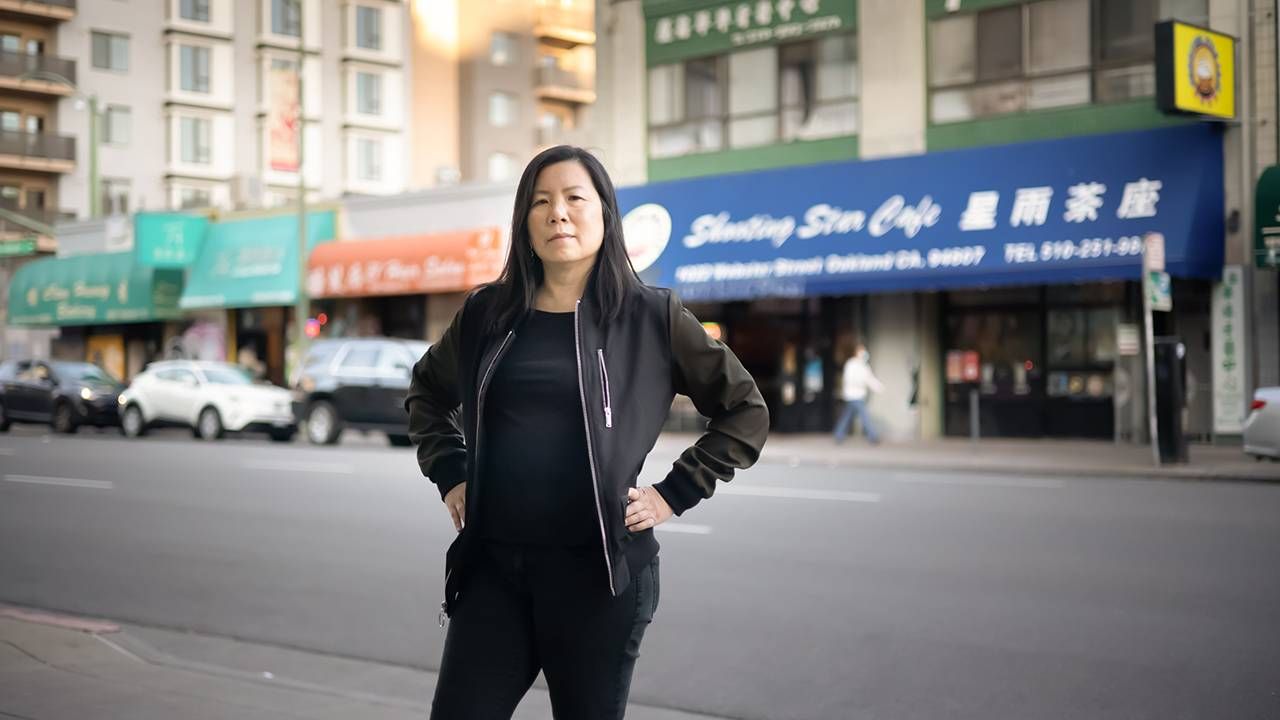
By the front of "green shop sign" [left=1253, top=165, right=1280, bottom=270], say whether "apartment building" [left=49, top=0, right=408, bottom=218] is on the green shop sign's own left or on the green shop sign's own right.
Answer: on the green shop sign's own right

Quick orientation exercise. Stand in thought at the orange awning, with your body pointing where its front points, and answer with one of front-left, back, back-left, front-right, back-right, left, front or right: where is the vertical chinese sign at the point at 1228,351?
left

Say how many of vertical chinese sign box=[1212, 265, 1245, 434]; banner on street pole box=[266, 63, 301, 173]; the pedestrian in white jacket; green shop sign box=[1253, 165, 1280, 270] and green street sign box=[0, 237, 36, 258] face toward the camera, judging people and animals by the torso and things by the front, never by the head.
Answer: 4

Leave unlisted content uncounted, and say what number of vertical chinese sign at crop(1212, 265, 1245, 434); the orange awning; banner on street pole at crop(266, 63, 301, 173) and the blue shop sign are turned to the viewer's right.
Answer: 0

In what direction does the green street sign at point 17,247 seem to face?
toward the camera

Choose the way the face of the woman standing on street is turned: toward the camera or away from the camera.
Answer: toward the camera

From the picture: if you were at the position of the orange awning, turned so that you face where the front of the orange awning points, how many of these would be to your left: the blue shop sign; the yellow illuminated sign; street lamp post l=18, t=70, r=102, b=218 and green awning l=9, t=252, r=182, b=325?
2

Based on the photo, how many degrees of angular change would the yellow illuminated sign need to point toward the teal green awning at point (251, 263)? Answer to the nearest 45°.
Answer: approximately 135° to its right

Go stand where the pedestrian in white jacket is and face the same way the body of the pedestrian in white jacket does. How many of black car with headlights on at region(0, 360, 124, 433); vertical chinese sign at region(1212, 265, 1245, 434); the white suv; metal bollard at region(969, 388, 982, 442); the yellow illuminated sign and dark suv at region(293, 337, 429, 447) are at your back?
3

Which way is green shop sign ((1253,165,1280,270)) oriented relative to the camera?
toward the camera

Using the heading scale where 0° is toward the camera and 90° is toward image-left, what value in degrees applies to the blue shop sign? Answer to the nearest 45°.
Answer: approximately 45°

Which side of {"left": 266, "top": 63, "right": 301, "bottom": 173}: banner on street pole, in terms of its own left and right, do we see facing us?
front

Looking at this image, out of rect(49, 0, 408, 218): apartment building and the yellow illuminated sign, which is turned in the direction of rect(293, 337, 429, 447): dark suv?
the apartment building

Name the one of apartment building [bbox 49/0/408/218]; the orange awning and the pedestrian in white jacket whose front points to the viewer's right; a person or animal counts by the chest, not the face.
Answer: the pedestrian in white jacket
